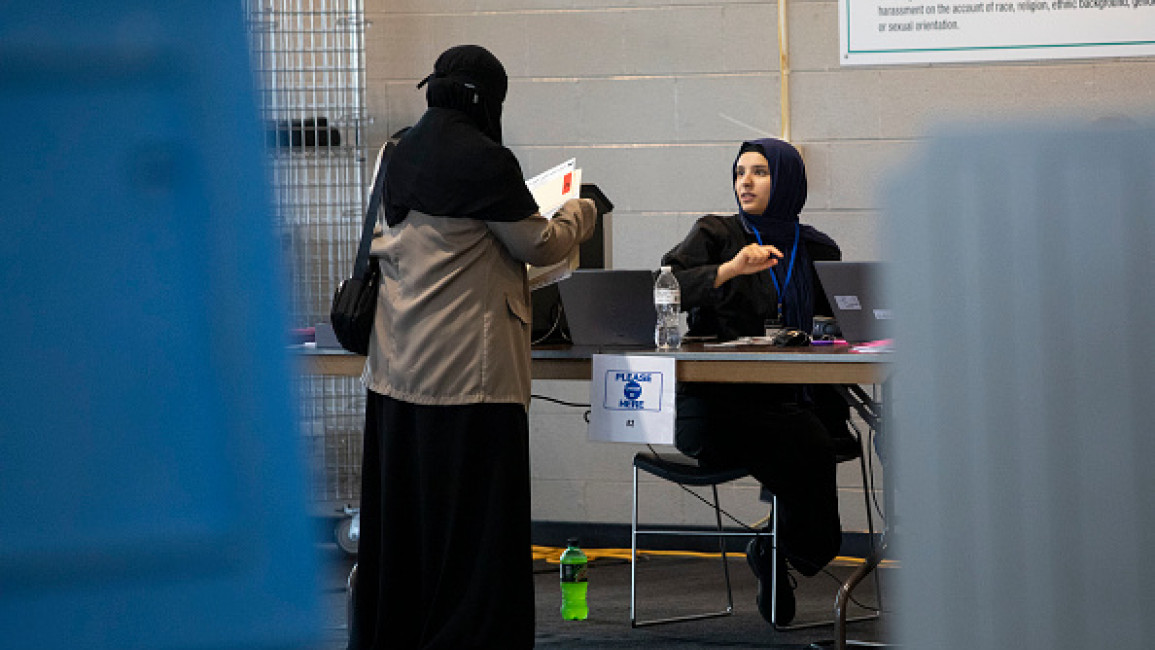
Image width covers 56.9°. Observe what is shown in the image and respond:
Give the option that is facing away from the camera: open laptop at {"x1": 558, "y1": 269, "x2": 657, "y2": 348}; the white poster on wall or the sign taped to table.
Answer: the open laptop

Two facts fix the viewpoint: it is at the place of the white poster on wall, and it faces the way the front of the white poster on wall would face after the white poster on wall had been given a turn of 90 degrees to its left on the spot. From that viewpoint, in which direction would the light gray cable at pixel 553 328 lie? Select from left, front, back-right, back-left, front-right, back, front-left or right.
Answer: back-right

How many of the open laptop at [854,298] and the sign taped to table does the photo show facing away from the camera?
1

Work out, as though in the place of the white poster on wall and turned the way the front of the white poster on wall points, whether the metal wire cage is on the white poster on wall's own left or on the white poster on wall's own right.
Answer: on the white poster on wall's own right

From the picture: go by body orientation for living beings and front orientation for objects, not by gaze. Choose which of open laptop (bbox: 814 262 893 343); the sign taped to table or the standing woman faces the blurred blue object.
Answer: the sign taped to table

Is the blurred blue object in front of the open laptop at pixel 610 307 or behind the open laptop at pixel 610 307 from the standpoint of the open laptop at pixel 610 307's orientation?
behind

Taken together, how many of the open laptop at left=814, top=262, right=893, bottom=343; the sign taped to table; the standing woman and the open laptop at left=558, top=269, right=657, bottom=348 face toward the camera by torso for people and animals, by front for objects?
1

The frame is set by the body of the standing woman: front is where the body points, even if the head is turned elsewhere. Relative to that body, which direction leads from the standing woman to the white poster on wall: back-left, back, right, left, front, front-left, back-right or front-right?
front

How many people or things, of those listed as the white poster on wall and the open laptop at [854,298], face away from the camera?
1

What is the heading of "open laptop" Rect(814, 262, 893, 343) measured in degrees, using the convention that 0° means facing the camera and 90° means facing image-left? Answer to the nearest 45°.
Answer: approximately 180°

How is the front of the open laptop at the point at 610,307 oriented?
away from the camera

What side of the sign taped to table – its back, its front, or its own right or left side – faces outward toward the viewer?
front

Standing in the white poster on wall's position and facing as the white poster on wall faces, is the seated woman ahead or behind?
ahead

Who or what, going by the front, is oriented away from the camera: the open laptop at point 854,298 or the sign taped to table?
the open laptop

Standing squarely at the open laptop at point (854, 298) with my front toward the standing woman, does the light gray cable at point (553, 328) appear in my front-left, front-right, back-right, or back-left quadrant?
front-right

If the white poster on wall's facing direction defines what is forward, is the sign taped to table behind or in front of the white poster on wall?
in front

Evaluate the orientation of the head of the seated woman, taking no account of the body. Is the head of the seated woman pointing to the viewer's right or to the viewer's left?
to the viewer's left

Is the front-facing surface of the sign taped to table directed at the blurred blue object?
yes
